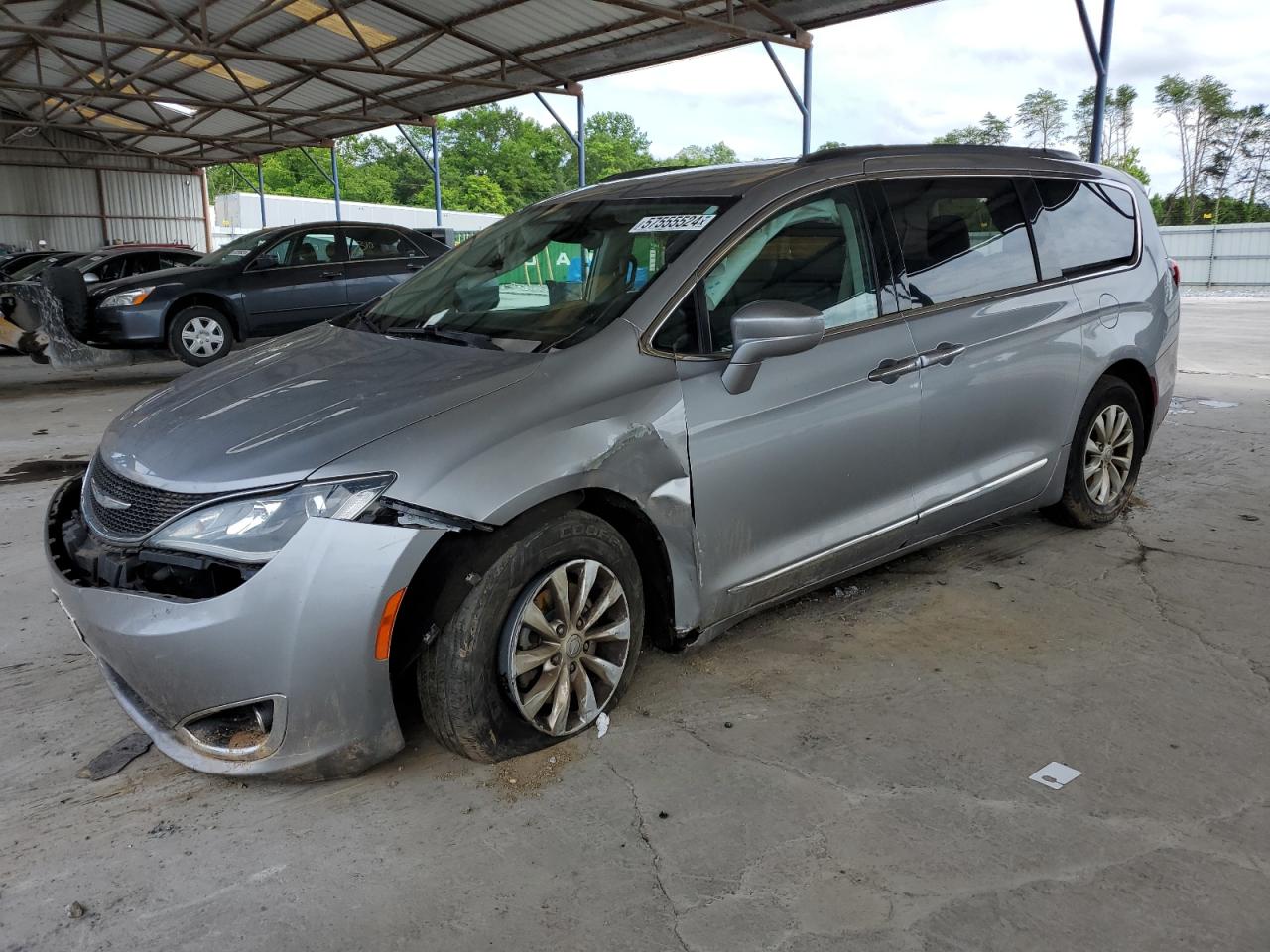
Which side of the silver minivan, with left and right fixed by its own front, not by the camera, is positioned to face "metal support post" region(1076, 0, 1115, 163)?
back

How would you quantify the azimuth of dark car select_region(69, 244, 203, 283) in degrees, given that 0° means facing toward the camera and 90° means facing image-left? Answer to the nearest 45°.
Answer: approximately 45°

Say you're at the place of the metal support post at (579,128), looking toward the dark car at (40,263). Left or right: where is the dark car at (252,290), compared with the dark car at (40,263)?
left

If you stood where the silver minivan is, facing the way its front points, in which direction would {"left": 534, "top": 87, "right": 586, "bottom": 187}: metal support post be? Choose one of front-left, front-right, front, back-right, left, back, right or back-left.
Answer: back-right

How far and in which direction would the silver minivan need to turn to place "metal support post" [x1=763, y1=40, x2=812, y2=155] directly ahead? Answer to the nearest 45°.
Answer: approximately 135° to its right

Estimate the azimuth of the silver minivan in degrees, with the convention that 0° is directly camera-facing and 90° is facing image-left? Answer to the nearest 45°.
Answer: approximately 45°

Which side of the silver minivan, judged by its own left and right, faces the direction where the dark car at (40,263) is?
right
